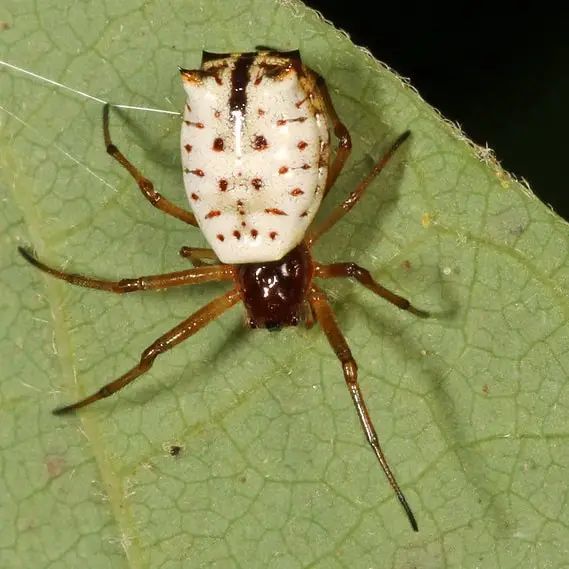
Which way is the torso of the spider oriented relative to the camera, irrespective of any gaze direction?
toward the camera
